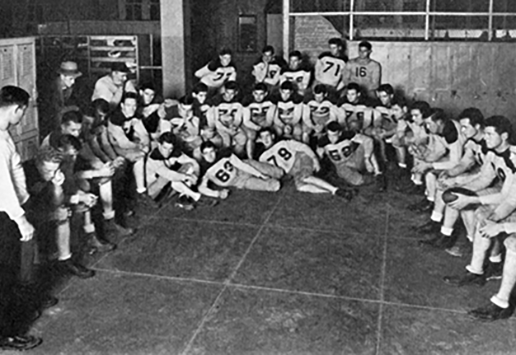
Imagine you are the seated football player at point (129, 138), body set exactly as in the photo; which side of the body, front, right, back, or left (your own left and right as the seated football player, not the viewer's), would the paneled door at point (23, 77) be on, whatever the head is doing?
right

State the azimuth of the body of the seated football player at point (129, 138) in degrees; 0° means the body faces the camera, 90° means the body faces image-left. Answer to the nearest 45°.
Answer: approximately 315°

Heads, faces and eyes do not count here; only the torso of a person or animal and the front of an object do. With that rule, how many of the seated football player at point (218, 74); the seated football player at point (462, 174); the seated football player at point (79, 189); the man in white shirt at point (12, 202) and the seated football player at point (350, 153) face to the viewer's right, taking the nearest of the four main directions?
2

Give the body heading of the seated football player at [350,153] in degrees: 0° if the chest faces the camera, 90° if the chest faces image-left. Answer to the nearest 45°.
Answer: approximately 0°

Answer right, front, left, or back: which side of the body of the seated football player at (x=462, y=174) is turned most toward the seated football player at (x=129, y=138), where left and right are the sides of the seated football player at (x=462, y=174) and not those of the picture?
front

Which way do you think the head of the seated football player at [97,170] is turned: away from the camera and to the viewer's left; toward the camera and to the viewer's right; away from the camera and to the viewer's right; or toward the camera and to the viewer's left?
toward the camera and to the viewer's right

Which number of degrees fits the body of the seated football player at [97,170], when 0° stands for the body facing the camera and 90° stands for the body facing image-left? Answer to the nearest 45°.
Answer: approximately 315°

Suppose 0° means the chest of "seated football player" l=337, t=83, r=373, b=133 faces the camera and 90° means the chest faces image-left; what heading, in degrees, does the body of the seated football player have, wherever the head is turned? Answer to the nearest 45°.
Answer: approximately 0°

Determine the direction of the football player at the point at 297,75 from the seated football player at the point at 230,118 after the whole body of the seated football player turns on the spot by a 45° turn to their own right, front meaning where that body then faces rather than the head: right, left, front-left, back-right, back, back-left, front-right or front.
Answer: back

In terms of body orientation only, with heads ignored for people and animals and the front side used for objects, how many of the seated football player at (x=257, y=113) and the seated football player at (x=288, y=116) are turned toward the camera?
2

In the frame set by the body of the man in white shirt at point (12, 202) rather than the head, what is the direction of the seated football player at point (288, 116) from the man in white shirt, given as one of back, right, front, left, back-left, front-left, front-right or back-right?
front-left

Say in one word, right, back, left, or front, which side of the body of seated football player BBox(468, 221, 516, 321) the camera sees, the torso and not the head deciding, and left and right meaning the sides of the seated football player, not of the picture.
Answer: left

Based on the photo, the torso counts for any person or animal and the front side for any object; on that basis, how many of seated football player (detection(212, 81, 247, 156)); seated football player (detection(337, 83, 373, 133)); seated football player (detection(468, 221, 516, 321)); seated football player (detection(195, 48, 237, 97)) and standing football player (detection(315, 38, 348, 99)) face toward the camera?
4

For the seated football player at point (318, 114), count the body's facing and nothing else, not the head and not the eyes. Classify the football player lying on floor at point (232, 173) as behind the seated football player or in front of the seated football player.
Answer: in front
